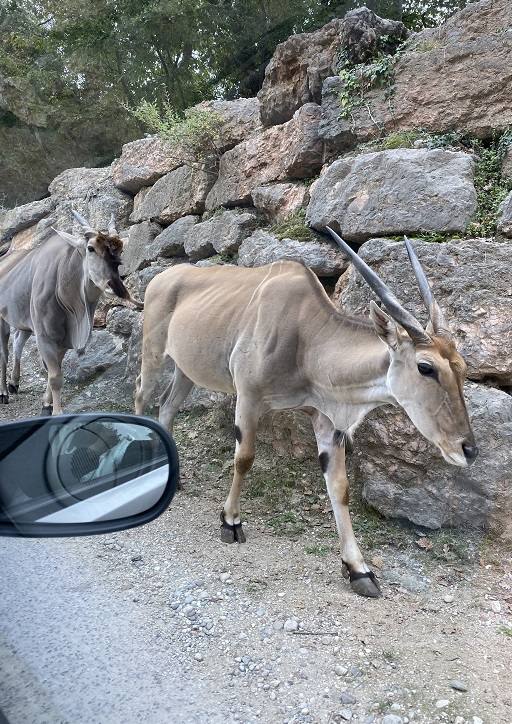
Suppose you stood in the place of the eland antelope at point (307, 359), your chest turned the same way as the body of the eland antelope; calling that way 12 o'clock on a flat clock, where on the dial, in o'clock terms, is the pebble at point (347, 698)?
The pebble is roughly at 2 o'clock from the eland antelope.

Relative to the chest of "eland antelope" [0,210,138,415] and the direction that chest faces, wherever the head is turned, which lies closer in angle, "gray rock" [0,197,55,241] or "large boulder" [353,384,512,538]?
the large boulder

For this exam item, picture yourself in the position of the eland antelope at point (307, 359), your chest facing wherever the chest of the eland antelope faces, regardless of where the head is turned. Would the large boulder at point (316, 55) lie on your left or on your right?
on your left

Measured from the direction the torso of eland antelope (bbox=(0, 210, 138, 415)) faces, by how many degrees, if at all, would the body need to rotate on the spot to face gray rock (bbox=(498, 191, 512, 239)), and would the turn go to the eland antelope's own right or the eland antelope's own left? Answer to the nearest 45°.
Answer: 0° — it already faces it

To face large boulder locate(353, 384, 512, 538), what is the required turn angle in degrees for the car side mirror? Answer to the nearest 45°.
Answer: approximately 135° to its left

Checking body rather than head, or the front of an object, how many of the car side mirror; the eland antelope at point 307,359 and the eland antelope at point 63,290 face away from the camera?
0

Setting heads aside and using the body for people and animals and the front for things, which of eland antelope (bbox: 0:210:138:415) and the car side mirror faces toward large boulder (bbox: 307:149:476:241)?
the eland antelope

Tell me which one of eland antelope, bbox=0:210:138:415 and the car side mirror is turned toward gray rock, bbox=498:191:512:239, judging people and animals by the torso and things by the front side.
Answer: the eland antelope

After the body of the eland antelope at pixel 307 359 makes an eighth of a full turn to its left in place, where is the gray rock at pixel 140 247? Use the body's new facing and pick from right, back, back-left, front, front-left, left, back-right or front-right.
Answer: left

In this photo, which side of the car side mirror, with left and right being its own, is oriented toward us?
front

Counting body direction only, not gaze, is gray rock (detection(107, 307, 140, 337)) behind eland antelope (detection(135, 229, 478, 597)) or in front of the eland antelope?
behind

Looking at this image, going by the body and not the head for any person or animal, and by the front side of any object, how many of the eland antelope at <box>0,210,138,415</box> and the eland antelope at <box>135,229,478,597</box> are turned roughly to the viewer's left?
0

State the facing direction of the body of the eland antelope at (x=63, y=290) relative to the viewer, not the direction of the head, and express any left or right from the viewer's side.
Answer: facing the viewer and to the right of the viewer
